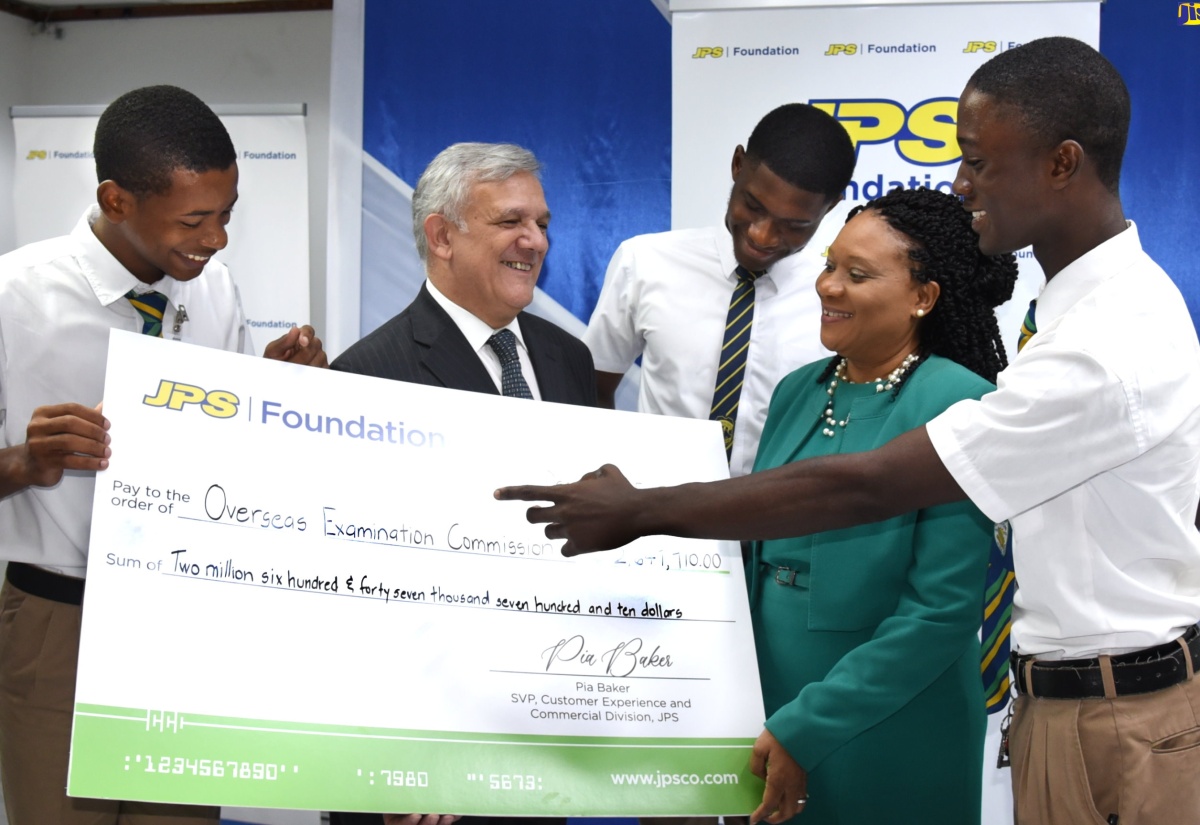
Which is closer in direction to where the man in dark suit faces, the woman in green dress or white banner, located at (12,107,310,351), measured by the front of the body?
the woman in green dress

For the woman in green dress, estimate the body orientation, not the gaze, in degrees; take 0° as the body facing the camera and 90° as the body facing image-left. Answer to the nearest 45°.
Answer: approximately 45°

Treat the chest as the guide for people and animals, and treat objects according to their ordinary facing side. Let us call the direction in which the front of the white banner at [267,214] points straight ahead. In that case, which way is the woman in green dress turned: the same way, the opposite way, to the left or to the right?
to the right

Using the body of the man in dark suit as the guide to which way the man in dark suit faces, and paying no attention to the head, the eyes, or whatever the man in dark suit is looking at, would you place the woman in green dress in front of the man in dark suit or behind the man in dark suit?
in front

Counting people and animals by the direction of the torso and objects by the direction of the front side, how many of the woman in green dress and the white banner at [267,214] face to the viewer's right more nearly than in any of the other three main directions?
0

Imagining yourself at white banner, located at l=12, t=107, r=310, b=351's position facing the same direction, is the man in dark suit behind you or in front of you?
in front

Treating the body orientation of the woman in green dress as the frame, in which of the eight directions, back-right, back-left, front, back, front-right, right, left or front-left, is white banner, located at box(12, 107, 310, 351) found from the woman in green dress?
right

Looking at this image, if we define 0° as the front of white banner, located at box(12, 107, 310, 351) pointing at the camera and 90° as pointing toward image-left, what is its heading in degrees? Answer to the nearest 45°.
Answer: approximately 0°

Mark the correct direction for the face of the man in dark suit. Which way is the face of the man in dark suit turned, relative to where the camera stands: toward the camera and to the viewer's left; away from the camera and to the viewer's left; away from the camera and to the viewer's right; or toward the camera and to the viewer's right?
toward the camera and to the viewer's right

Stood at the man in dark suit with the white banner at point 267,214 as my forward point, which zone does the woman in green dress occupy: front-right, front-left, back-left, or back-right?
back-right

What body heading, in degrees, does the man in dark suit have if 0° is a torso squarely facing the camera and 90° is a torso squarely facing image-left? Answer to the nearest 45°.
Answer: approximately 315°

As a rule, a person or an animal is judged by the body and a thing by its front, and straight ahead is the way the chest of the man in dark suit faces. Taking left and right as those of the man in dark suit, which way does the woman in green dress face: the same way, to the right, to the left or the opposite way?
to the right

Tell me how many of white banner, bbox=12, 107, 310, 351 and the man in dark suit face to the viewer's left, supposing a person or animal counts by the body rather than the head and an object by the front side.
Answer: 0
